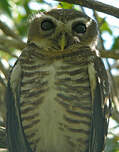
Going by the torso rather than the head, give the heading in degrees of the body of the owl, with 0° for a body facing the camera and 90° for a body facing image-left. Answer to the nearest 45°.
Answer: approximately 0°
